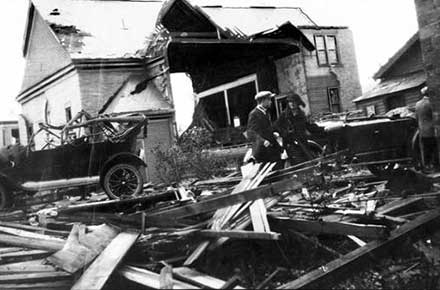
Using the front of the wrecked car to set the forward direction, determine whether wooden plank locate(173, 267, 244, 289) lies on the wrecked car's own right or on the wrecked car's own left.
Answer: on the wrecked car's own left

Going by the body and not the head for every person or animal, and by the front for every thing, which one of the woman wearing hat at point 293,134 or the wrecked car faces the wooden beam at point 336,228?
the woman wearing hat

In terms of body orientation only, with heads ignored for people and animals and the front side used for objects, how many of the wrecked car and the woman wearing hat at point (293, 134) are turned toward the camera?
1

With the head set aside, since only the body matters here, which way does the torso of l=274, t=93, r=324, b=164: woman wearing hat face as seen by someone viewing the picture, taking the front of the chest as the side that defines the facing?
toward the camera

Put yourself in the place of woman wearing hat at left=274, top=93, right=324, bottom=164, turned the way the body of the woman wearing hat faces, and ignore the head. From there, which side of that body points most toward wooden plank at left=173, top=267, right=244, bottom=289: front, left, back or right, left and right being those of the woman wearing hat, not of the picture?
front

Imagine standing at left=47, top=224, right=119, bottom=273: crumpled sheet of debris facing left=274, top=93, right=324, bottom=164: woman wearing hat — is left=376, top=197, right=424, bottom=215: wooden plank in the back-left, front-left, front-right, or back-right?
front-right

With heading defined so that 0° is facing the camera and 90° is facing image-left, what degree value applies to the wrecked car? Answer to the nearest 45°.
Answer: approximately 90°

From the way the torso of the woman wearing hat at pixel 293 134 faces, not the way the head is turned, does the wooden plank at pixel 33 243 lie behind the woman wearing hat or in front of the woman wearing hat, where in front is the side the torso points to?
in front

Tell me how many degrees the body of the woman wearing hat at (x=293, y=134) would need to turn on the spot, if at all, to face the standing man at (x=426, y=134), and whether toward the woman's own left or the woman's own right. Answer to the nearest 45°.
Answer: approximately 90° to the woman's own left

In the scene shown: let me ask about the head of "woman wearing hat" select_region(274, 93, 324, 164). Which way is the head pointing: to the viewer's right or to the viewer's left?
to the viewer's left

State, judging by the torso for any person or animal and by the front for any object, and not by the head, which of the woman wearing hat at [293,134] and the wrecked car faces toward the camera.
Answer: the woman wearing hat

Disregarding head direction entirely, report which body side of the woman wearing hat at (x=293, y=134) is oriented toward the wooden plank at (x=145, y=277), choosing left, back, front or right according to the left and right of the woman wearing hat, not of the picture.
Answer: front

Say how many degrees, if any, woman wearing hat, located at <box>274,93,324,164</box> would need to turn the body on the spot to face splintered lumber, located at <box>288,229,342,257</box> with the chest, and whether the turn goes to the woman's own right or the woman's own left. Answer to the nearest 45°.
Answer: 0° — they already face it

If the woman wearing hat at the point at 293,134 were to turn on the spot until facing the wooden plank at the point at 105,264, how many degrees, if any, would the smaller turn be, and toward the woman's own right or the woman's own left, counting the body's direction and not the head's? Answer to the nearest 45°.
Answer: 0° — they already face it

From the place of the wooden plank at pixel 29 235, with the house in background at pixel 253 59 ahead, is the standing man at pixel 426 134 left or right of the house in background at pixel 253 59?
right

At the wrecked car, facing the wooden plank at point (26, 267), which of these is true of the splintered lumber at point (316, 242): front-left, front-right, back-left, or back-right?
front-left
